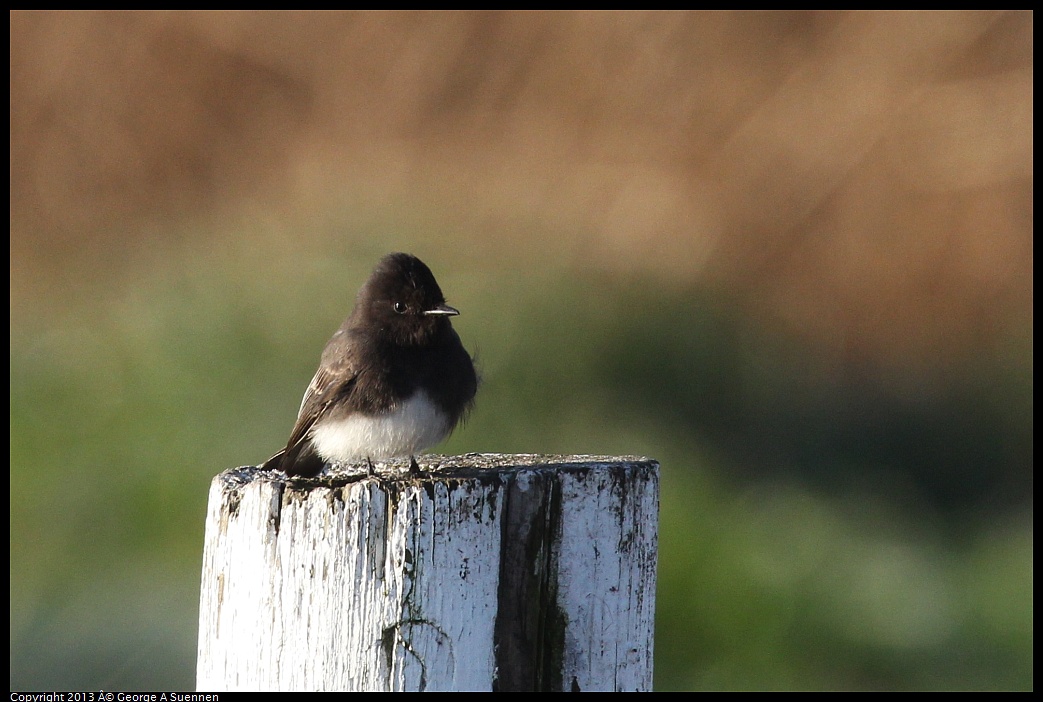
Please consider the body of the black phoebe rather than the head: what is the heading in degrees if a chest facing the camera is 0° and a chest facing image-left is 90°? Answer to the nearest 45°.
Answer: approximately 315°
